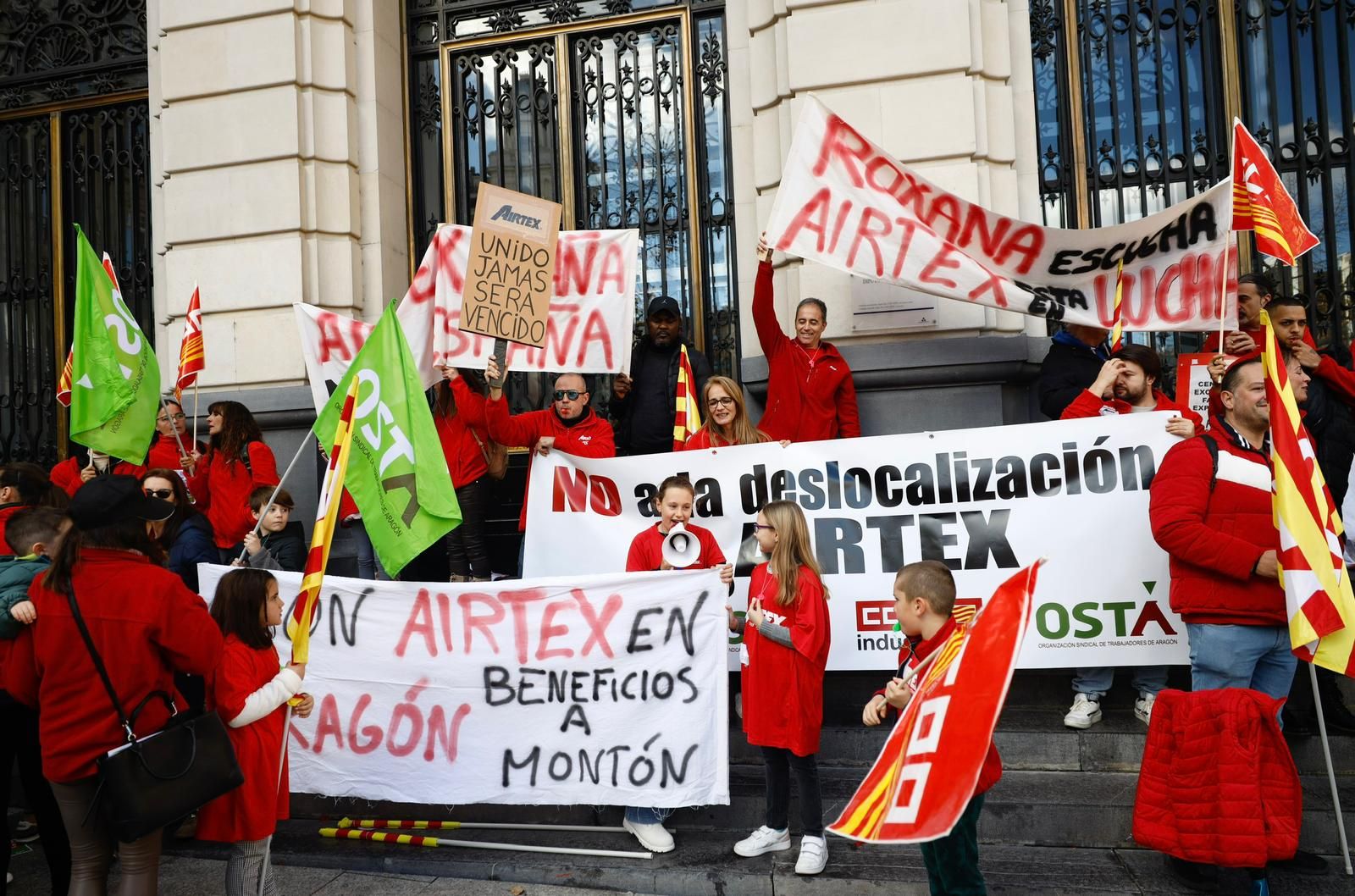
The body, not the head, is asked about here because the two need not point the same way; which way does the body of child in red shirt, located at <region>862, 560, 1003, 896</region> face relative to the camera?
to the viewer's left

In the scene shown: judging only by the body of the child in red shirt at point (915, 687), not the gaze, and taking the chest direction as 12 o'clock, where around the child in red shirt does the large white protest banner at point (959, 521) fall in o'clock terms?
The large white protest banner is roughly at 3 o'clock from the child in red shirt.

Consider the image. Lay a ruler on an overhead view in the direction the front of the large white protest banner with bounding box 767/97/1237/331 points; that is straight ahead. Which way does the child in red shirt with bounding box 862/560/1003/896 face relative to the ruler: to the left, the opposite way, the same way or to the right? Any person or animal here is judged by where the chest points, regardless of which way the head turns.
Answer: to the right

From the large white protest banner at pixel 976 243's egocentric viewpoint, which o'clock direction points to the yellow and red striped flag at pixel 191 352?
The yellow and red striped flag is roughly at 3 o'clock from the large white protest banner.

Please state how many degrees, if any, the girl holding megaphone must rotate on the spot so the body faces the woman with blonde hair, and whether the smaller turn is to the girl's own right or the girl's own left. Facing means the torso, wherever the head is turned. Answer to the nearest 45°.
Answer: approximately 180°

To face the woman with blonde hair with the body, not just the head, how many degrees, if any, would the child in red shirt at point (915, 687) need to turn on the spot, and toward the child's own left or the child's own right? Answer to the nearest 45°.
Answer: approximately 45° to the child's own right

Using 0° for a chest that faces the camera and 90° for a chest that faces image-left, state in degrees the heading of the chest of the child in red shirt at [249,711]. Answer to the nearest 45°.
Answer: approximately 270°

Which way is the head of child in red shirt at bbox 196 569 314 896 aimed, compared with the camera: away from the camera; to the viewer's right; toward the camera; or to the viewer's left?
to the viewer's right
